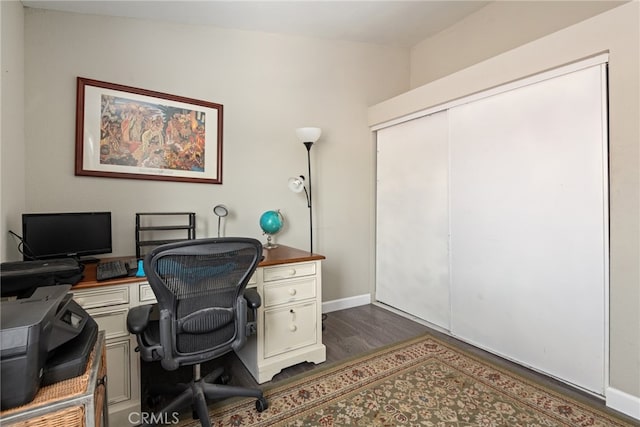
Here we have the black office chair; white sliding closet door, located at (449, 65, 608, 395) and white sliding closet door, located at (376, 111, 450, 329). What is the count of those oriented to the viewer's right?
0

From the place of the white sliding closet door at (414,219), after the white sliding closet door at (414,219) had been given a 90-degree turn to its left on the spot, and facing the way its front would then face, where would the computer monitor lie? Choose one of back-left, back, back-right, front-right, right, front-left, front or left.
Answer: right

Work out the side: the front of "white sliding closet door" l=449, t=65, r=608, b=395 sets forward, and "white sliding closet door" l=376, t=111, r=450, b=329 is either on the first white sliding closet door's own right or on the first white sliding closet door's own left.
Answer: on the first white sliding closet door's own right

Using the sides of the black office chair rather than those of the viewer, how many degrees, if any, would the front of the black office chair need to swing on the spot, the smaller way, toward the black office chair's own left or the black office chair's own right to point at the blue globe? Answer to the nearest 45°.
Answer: approximately 90° to the black office chair's own right

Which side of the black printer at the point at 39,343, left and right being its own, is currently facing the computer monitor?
left

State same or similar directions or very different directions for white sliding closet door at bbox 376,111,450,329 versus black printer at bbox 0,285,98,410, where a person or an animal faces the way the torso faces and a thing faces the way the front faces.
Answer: very different directions

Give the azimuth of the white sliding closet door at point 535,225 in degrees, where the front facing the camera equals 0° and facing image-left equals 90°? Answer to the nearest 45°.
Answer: approximately 45°

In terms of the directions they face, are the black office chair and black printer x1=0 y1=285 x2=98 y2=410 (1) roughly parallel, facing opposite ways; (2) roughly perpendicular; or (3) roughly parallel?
roughly perpendicular

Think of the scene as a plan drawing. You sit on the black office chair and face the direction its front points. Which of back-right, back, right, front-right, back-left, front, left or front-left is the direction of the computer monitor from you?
front

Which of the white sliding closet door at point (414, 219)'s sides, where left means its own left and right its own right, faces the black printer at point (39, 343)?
front

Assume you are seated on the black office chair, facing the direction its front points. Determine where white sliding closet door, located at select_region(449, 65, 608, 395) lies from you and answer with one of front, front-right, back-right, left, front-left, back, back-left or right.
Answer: back-right

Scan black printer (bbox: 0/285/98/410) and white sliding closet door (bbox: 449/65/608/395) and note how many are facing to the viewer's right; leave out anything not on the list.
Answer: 1

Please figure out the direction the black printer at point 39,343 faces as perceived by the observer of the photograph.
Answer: facing to the right of the viewer

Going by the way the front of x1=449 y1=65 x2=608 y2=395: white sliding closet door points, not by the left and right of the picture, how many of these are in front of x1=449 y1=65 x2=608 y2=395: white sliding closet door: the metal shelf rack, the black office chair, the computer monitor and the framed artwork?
4

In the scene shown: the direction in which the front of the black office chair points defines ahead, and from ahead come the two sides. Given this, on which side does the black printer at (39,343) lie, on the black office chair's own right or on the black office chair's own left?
on the black office chair's own left

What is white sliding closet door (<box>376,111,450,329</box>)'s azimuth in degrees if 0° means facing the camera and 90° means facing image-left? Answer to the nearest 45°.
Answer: approximately 45°

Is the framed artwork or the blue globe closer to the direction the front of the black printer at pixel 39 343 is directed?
the blue globe
